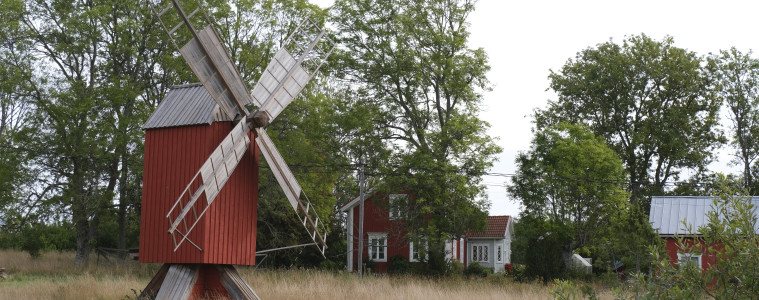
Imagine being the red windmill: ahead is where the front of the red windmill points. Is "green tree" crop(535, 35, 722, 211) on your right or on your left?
on your left

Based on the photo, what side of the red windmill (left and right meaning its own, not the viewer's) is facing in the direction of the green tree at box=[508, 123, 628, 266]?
left

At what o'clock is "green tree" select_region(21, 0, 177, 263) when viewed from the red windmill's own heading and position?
The green tree is roughly at 7 o'clock from the red windmill.

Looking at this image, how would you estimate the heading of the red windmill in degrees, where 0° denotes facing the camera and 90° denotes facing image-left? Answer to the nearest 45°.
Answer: approximately 315°

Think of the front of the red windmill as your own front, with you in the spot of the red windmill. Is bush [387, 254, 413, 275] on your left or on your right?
on your left
